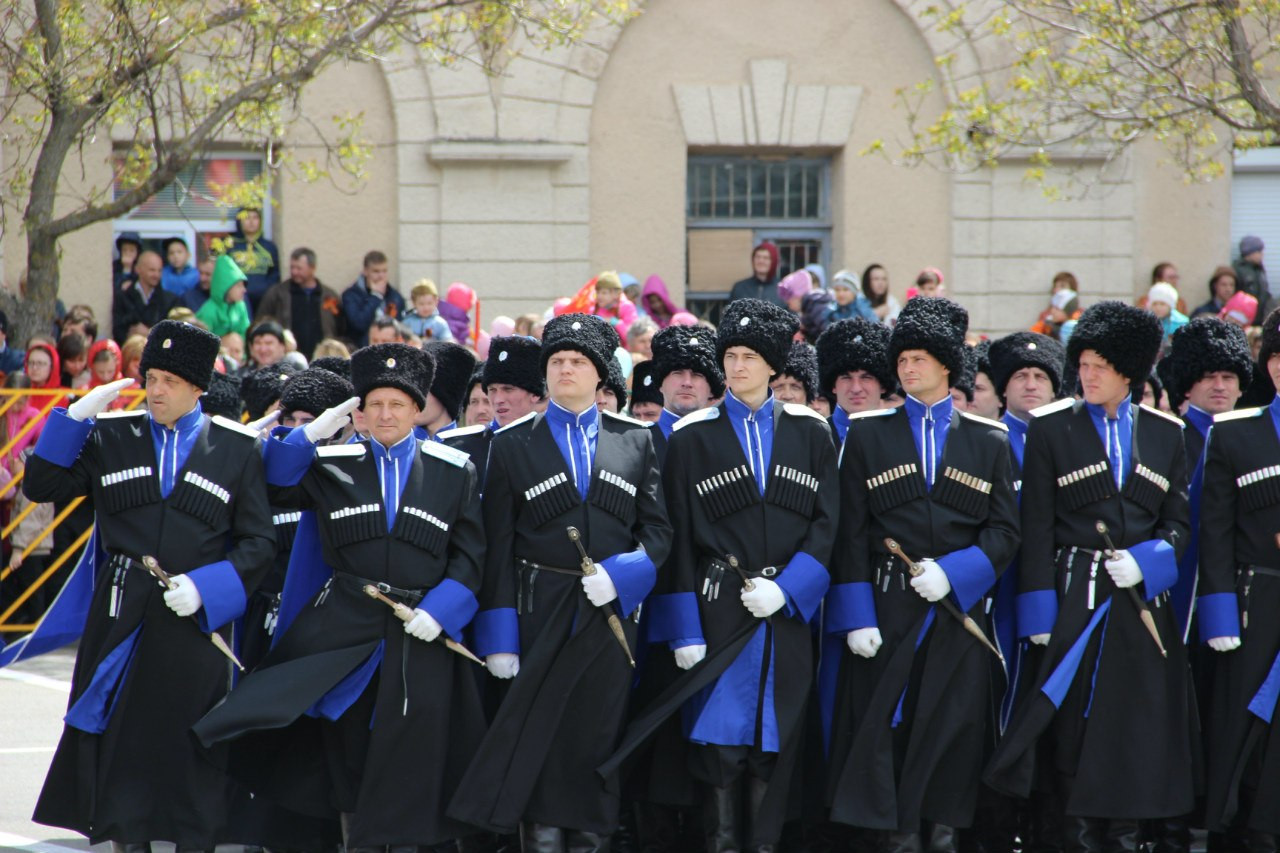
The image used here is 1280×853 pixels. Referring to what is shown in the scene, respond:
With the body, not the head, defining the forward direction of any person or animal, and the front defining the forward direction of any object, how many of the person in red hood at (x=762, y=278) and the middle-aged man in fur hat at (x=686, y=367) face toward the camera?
2

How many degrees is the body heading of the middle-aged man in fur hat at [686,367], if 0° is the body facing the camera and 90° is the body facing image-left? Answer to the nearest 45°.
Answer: approximately 0°

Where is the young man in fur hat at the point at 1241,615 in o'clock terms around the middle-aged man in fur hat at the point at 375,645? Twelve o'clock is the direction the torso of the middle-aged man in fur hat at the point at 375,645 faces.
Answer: the young man in fur hat at the point at 1241,615 is roughly at 9 o'clock from the middle-aged man in fur hat at the point at 375,645.

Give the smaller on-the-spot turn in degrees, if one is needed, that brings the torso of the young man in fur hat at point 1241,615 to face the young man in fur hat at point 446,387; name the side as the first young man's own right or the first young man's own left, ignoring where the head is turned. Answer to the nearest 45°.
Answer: approximately 90° to the first young man's own right

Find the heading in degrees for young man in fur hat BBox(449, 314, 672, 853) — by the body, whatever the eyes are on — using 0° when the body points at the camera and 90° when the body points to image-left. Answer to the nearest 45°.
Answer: approximately 0°

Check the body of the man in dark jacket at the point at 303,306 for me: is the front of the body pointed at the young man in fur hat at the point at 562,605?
yes

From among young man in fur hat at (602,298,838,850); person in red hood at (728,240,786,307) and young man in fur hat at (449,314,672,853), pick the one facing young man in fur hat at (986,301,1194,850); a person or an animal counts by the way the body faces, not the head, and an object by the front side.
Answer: the person in red hood

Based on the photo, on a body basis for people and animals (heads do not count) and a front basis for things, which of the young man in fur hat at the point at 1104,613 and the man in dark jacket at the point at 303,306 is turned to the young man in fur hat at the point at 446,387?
the man in dark jacket
